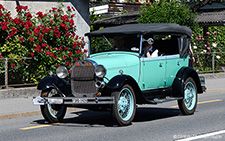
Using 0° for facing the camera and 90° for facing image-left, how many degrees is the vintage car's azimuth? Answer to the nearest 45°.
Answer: approximately 45°

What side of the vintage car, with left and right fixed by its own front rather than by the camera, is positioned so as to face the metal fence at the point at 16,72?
right

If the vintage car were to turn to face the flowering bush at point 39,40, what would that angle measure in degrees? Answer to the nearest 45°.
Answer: approximately 90° to its right

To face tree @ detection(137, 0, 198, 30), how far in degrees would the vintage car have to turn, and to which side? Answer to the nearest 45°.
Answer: approximately 135° to its right
